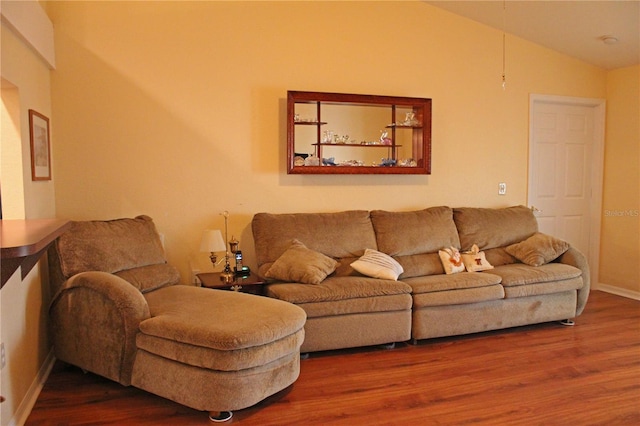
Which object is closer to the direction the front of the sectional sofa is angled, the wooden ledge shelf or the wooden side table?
the wooden ledge shelf

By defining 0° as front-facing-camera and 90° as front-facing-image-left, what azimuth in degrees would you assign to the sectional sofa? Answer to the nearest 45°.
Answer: approximately 315°

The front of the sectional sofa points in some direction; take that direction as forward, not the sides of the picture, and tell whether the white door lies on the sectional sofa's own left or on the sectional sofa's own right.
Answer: on the sectional sofa's own left

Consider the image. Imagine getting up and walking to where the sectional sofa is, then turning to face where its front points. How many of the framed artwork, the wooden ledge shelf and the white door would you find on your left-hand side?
1

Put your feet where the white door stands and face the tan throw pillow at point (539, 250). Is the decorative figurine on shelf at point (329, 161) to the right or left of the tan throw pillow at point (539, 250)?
right

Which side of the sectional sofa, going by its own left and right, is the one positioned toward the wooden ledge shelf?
right

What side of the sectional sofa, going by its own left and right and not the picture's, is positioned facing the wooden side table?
right
